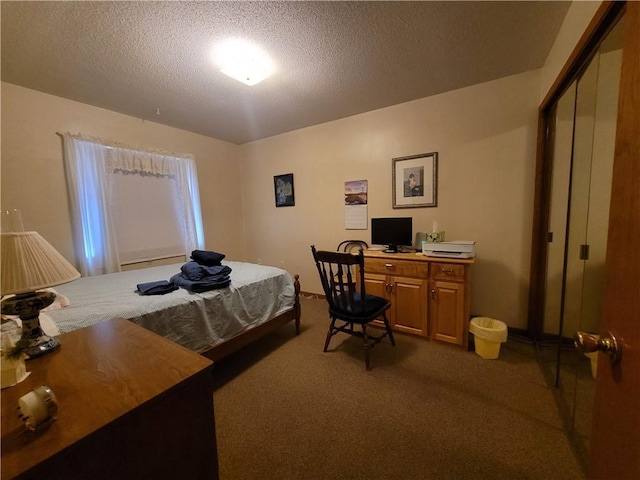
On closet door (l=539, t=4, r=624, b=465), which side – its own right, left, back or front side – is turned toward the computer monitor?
front

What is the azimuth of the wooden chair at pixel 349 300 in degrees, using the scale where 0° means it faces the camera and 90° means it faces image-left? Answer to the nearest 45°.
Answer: approximately 225°

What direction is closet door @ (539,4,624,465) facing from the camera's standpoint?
to the viewer's left

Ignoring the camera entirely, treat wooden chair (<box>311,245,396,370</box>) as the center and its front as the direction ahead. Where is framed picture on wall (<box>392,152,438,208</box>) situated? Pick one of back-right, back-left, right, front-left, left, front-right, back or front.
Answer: front

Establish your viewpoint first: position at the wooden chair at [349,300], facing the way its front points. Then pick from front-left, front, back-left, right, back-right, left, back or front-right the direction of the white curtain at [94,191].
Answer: back-left

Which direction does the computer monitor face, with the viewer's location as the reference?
facing the viewer

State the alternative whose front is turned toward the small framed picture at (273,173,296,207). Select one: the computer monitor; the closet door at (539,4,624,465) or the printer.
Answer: the closet door

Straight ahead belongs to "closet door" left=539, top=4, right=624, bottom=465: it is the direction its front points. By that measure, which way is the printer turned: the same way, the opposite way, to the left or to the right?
to the left

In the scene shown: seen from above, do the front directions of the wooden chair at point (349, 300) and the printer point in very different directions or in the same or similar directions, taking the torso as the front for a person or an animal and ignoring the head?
very different directions

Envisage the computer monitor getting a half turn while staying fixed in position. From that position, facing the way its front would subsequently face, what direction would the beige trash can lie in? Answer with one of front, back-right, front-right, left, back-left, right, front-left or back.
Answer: back-right

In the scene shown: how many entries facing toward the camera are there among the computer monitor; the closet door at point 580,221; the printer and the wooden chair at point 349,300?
2

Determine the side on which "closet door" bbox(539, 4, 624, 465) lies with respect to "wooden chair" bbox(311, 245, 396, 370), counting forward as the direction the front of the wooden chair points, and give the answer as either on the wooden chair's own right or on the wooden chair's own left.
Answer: on the wooden chair's own right

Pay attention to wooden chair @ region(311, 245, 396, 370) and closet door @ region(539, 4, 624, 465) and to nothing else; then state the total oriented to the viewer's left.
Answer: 1

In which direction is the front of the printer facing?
toward the camera

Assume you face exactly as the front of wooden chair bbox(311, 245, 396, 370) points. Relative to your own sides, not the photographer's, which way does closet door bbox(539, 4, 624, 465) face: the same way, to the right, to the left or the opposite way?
to the left

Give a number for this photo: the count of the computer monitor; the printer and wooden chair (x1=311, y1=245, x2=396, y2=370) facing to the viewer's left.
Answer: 0
